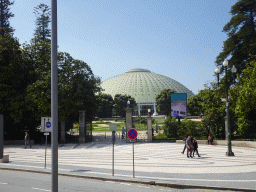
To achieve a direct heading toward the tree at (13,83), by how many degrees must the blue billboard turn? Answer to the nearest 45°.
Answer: approximately 90° to its right

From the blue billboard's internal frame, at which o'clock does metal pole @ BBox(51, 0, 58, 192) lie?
The metal pole is roughly at 12 o'clock from the blue billboard.

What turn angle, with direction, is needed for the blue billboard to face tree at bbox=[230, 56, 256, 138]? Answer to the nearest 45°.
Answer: approximately 45° to its left

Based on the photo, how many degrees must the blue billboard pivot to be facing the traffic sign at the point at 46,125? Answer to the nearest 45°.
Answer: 0° — it already faces it

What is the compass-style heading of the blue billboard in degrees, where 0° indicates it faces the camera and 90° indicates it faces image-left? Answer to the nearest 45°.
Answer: approximately 0°

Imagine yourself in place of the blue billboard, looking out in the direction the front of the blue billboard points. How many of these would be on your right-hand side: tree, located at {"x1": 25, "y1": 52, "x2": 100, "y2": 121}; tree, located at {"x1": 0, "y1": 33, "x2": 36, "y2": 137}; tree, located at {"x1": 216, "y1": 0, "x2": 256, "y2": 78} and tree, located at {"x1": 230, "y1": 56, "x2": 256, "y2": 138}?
2

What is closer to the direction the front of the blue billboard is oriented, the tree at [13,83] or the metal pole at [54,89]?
the metal pole

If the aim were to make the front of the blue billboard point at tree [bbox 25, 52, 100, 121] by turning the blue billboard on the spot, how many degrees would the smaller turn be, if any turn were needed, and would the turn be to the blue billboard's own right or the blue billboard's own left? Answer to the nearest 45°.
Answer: approximately 90° to the blue billboard's own right
